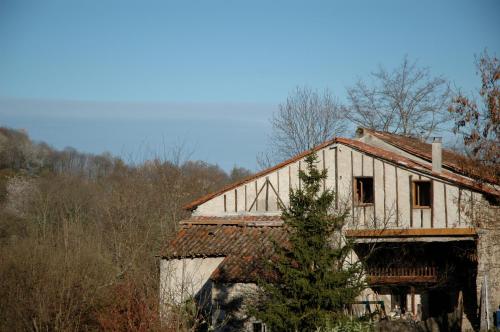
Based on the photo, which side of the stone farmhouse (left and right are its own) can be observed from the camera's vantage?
front

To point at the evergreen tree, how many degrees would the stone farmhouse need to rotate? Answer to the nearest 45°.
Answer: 0° — it already faces it
